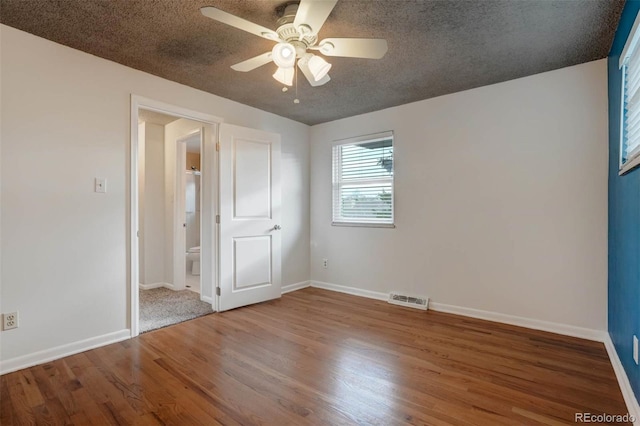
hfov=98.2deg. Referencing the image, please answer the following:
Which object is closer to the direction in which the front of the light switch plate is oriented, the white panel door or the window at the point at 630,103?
the window

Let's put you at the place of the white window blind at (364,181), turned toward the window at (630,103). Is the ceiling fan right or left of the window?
right

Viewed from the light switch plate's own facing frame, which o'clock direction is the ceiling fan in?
The ceiling fan is roughly at 11 o'clock from the light switch plate.

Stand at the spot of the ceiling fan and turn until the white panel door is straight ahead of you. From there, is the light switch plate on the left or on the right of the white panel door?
left

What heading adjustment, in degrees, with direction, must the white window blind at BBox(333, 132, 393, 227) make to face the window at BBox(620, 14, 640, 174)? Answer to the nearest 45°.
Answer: approximately 90° to its left

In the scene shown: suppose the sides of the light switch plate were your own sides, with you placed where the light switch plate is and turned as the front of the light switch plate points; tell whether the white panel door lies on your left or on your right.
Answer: on your left

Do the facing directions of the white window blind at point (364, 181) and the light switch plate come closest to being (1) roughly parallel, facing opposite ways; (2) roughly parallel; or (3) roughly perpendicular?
roughly perpendicular

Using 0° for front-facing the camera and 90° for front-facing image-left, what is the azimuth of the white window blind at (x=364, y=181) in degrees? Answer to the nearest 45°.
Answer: approximately 45°
